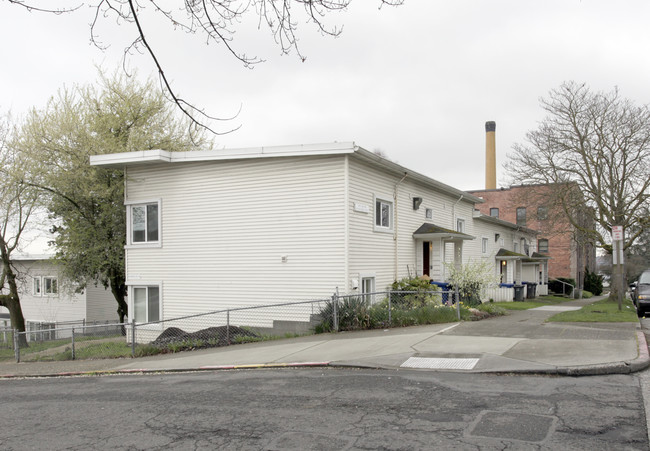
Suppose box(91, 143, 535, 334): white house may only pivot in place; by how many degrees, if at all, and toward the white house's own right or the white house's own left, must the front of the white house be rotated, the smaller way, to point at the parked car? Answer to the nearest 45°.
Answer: approximately 45° to the white house's own left

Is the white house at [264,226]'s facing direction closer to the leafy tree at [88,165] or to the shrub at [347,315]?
the shrub

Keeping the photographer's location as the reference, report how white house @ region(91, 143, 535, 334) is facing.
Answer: facing the viewer and to the right of the viewer

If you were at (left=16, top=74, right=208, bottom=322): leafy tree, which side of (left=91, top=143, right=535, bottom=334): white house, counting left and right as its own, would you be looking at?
back

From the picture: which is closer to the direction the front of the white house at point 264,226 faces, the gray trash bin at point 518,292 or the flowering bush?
the flowering bush

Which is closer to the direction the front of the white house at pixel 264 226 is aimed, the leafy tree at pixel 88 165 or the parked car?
the parked car

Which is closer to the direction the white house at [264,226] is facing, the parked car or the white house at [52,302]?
the parked car

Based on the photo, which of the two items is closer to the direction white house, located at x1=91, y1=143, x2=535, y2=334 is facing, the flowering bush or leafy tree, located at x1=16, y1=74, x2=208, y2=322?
the flowering bush
